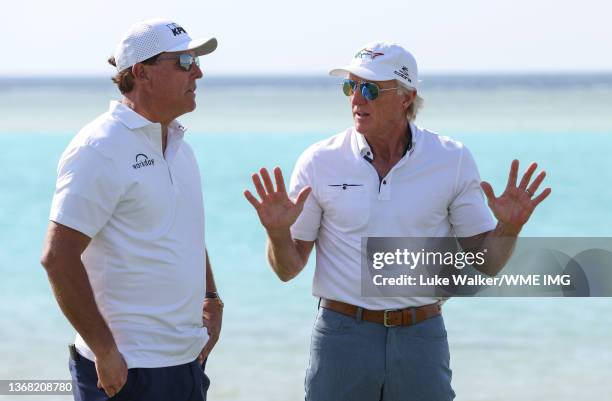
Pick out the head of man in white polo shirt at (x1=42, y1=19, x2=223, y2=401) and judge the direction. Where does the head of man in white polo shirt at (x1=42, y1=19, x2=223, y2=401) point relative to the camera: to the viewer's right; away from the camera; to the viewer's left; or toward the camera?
to the viewer's right

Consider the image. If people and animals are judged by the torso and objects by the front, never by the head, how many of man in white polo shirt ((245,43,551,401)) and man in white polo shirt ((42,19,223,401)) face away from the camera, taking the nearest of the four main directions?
0

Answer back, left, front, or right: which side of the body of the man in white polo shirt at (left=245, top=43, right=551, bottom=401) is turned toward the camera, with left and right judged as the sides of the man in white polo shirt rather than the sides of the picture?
front

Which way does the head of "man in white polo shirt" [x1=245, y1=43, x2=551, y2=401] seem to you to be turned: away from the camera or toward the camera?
toward the camera

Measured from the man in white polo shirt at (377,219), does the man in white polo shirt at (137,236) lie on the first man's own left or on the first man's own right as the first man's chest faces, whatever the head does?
on the first man's own right

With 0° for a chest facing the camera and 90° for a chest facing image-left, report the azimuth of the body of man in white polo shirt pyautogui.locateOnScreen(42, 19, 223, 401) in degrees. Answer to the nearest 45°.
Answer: approximately 315°

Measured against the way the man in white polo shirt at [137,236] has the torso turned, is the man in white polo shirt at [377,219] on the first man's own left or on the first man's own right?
on the first man's own left
